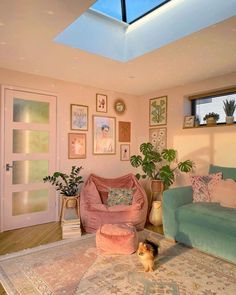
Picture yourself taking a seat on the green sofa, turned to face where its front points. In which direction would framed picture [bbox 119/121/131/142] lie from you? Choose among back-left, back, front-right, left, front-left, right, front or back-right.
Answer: right

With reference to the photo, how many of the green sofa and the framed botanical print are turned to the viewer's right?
0

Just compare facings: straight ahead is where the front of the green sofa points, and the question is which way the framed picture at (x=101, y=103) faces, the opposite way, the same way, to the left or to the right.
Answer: to the left

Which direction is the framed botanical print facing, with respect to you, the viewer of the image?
facing the viewer and to the left of the viewer

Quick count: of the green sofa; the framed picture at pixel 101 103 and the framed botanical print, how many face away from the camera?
0

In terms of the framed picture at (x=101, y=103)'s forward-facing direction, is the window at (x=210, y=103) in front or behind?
in front

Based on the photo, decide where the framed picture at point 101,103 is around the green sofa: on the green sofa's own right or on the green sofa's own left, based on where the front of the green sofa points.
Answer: on the green sofa's own right

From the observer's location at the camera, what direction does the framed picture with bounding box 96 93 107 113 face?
facing the viewer and to the right of the viewer

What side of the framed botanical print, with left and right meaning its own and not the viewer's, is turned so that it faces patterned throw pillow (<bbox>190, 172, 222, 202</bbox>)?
left

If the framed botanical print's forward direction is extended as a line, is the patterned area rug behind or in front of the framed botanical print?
in front
